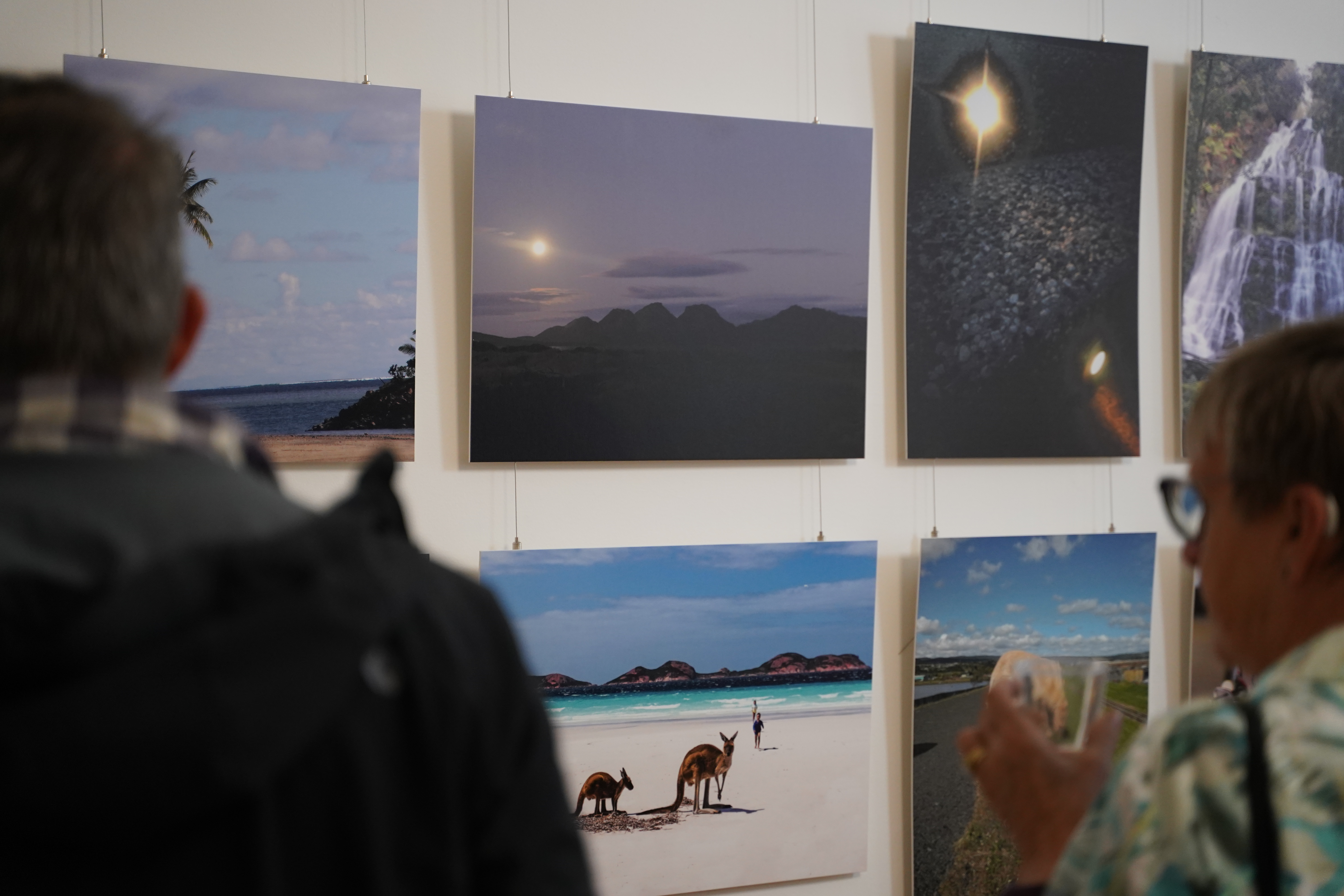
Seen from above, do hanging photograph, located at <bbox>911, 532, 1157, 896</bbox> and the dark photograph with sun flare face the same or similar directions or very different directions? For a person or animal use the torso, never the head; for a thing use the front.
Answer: same or similar directions

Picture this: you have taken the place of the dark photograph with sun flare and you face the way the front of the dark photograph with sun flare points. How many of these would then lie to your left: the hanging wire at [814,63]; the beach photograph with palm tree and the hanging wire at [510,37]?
0

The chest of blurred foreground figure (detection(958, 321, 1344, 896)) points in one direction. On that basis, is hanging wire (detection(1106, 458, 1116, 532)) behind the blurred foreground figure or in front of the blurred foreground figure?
in front

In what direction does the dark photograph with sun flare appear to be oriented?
toward the camera

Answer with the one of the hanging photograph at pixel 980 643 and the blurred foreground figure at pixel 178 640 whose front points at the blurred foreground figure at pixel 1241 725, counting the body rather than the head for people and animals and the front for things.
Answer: the hanging photograph

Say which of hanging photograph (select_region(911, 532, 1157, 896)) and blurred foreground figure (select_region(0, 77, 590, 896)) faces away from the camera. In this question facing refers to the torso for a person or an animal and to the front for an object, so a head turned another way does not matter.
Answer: the blurred foreground figure

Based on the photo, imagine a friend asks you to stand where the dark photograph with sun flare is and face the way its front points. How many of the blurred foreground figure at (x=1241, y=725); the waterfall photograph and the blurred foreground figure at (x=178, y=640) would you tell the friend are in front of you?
2

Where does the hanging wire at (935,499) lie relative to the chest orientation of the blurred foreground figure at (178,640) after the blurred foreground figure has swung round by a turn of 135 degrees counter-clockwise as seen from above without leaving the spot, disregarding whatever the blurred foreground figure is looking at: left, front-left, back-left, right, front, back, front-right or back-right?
back

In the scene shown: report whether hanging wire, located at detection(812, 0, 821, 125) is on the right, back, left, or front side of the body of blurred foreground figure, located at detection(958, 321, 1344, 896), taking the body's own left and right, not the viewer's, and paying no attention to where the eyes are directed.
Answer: front

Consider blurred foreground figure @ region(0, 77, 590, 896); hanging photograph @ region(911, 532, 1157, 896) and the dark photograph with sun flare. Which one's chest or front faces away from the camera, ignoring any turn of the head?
the blurred foreground figure

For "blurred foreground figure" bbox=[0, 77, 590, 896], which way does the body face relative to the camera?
away from the camera

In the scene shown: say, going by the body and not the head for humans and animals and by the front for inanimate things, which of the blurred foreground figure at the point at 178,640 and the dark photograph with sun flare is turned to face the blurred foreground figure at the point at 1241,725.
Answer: the dark photograph with sun flare

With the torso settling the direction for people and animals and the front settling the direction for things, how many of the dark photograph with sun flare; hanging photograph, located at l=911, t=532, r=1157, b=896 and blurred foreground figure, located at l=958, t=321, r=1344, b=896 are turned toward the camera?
2

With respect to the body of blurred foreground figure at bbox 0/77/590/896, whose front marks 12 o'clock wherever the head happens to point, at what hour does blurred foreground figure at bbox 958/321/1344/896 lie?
blurred foreground figure at bbox 958/321/1344/896 is roughly at 3 o'clock from blurred foreground figure at bbox 0/77/590/896.

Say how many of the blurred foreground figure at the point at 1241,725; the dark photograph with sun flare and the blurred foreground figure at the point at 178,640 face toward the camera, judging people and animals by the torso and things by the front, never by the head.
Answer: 1

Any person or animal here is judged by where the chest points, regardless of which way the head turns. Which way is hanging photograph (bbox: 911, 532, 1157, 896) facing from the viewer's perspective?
toward the camera

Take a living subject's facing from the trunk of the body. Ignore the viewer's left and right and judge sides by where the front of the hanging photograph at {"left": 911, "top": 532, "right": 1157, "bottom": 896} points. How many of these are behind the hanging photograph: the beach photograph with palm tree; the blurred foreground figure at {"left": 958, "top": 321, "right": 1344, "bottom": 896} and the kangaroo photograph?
0

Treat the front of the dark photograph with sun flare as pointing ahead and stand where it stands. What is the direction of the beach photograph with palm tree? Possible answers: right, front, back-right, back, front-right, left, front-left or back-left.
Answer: front-right
